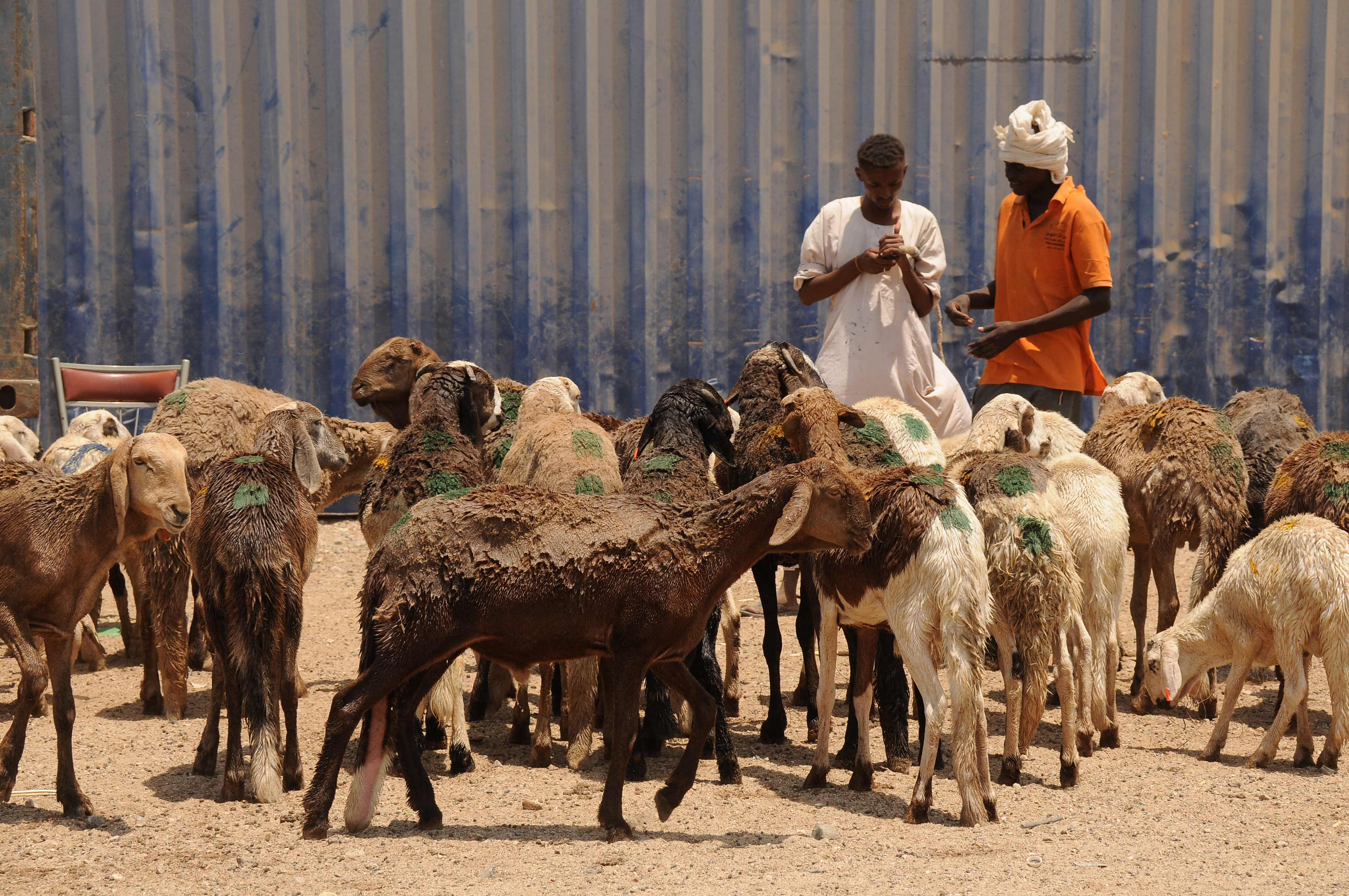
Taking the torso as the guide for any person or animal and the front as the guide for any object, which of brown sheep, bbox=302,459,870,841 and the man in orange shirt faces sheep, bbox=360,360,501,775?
the man in orange shirt

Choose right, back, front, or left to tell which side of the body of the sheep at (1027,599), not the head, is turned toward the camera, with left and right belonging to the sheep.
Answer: back

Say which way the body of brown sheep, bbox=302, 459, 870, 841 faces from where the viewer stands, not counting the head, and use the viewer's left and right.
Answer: facing to the right of the viewer

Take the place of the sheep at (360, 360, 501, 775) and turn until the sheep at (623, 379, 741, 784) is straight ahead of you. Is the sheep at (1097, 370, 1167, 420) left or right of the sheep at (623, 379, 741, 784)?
left

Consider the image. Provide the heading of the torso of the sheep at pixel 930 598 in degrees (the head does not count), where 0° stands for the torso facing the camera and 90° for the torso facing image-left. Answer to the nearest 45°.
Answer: approximately 135°

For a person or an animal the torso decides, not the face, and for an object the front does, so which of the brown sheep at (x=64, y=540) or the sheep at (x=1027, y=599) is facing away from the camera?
the sheep

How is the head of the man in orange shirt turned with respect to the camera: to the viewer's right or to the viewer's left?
to the viewer's left

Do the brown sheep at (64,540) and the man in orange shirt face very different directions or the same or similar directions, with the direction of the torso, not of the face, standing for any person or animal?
very different directions

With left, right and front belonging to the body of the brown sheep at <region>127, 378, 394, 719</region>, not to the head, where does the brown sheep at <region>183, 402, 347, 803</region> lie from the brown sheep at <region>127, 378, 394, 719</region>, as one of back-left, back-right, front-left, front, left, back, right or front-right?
back-right
